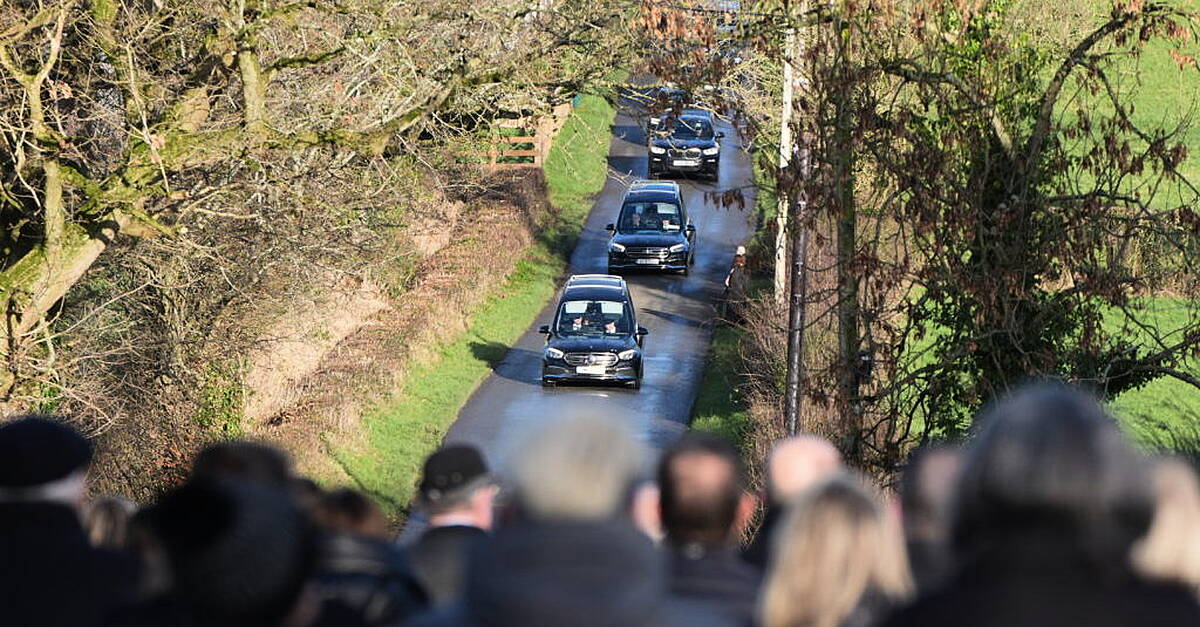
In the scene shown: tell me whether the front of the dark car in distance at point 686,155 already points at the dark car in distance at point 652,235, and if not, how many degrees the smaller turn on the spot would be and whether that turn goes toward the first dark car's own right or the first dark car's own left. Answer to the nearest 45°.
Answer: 0° — it already faces it

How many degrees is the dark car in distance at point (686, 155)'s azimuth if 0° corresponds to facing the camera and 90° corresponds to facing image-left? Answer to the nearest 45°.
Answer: approximately 0°

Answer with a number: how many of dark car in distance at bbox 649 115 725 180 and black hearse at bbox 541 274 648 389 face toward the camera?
2

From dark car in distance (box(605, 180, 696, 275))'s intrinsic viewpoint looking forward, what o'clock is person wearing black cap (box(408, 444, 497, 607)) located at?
The person wearing black cap is roughly at 12 o'clock from the dark car in distance.

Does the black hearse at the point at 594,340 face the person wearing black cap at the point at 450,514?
yes

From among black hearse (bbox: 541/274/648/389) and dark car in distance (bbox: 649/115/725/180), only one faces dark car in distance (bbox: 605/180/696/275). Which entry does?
dark car in distance (bbox: 649/115/725/180)

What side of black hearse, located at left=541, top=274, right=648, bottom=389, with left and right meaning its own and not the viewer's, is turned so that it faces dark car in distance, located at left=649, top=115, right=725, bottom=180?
back

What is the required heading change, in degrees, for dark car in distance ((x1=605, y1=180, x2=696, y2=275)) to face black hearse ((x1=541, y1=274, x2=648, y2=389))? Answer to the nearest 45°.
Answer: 0° — it already faces it

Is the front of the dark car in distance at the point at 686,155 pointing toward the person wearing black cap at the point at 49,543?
yes
